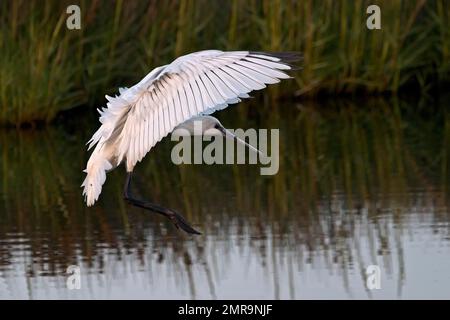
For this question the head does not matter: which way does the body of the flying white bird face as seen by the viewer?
to the viewer's right
